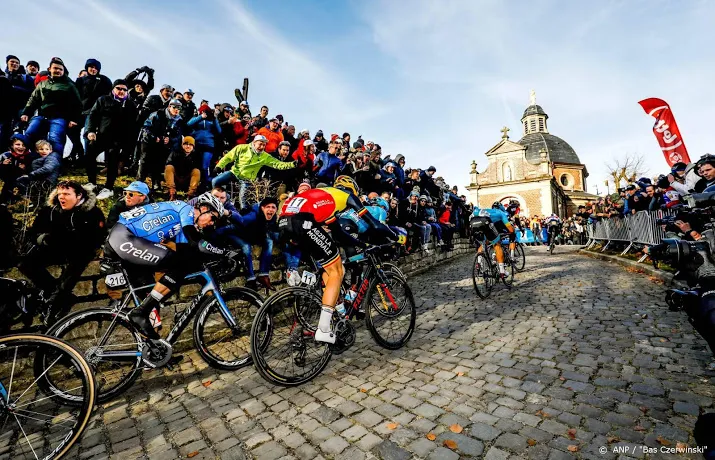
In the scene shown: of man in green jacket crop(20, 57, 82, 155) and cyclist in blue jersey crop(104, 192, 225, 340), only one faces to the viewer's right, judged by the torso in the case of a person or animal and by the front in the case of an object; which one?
the cyclist in blue jersey

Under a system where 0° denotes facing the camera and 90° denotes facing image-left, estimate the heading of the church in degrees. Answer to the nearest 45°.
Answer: approximately 45°

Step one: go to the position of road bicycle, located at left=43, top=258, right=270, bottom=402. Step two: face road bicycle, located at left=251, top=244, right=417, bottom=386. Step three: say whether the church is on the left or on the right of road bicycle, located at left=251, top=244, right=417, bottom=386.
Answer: left

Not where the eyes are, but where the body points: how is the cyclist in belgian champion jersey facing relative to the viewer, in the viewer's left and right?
facing away from the viewer and to the right of the viewer

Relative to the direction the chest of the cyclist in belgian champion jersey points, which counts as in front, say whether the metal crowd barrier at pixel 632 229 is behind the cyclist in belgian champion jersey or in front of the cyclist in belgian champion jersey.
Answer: in front

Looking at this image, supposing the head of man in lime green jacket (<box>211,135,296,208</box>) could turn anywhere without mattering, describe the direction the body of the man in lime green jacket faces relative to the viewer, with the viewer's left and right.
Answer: facing the viewer and to the right of the viewer

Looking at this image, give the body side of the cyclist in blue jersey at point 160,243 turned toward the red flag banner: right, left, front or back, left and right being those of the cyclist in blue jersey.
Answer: front

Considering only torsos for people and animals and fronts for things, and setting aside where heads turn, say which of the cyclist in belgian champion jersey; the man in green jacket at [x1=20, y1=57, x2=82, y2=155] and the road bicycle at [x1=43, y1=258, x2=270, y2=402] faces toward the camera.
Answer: the man in green jacket

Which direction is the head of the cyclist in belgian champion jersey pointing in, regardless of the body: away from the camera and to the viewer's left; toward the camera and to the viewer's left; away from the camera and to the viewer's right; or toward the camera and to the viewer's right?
away from the camera and to the viewer's right

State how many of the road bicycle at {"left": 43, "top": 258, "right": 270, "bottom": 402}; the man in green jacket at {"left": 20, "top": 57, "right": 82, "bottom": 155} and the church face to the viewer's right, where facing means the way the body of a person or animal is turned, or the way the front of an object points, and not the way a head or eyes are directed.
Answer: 1

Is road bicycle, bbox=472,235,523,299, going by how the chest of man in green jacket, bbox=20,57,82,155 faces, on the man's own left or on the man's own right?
on the man's own left

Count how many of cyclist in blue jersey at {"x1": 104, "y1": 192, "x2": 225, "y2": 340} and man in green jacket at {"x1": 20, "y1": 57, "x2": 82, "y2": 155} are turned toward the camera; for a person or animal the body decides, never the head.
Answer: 1

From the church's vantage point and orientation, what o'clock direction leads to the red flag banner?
The red flag banner is roughly at 10 o'clock from the church.

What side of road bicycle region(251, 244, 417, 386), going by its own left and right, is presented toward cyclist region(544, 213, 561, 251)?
front

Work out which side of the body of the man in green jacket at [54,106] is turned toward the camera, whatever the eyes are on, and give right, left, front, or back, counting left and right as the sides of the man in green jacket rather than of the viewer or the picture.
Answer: front

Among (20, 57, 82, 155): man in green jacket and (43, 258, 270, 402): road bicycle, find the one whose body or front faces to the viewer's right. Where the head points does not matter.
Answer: the road bicycle
